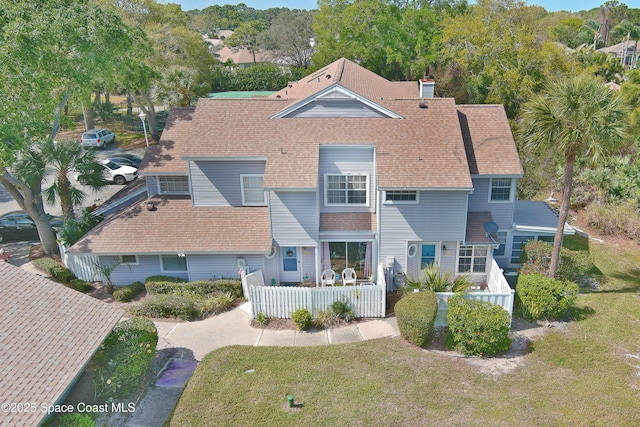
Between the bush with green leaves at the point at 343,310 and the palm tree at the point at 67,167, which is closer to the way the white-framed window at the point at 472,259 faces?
the bush with green leaves

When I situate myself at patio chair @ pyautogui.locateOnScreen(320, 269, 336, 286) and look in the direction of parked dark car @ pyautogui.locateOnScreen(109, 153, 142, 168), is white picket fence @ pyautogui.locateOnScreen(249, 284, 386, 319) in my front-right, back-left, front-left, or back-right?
back-left

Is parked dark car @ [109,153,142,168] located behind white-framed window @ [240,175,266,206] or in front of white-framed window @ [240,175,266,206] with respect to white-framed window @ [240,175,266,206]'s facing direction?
behind

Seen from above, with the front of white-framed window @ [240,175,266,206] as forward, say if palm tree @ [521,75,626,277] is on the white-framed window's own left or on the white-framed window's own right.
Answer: on the white-framed window's own left

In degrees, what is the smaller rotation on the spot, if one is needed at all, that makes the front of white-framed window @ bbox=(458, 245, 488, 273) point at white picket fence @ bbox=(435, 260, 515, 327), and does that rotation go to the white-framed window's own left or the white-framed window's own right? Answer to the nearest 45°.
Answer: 0° — it already faces it

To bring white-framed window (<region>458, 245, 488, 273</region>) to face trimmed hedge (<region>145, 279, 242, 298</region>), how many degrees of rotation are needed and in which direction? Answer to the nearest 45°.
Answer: approximately 45° to its right

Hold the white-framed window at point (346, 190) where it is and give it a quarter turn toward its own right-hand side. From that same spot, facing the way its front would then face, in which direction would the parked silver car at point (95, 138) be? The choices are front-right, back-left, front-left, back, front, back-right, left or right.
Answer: front-right

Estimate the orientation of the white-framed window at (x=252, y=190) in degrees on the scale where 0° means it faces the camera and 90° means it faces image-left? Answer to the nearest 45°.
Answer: approximately 0°

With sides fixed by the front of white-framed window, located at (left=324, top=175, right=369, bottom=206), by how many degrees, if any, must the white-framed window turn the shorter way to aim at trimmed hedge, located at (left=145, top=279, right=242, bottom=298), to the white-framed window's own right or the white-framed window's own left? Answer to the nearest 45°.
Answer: approximately 90° to the white-framed window's own right

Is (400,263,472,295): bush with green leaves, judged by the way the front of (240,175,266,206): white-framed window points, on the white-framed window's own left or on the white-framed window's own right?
on the white-framed window's own left

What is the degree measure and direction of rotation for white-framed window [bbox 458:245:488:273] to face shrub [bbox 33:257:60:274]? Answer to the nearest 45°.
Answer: approximately 90° to its right
